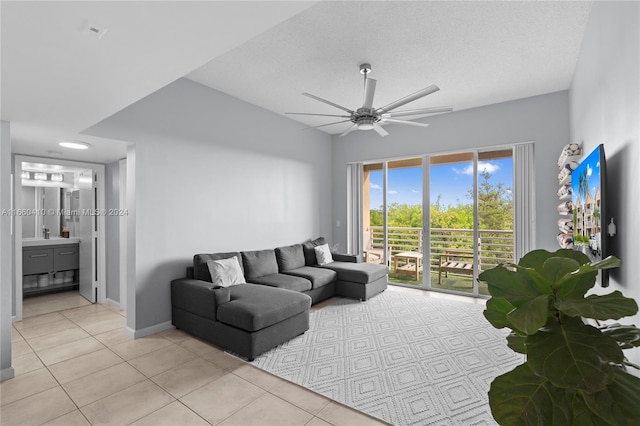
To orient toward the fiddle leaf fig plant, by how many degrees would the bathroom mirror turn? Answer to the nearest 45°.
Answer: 0° — it already faces it

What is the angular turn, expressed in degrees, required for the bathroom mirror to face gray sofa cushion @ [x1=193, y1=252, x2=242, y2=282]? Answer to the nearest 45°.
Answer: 0° — it already faces it

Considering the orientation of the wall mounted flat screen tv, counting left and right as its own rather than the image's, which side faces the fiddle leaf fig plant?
left

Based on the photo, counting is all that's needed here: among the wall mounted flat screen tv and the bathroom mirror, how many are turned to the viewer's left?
1

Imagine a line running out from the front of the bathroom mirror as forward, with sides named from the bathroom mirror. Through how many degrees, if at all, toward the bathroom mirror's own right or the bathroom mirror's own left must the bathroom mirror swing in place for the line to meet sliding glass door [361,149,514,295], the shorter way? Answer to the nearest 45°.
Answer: approximately 45° to the bathroom mirror's own left

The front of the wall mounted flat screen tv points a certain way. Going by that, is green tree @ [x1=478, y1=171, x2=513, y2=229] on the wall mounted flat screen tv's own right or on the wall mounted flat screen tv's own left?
on the wall mounted flat screen tv's own right

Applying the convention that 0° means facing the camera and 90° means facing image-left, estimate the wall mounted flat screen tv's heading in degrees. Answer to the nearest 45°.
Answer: approximately 90°
